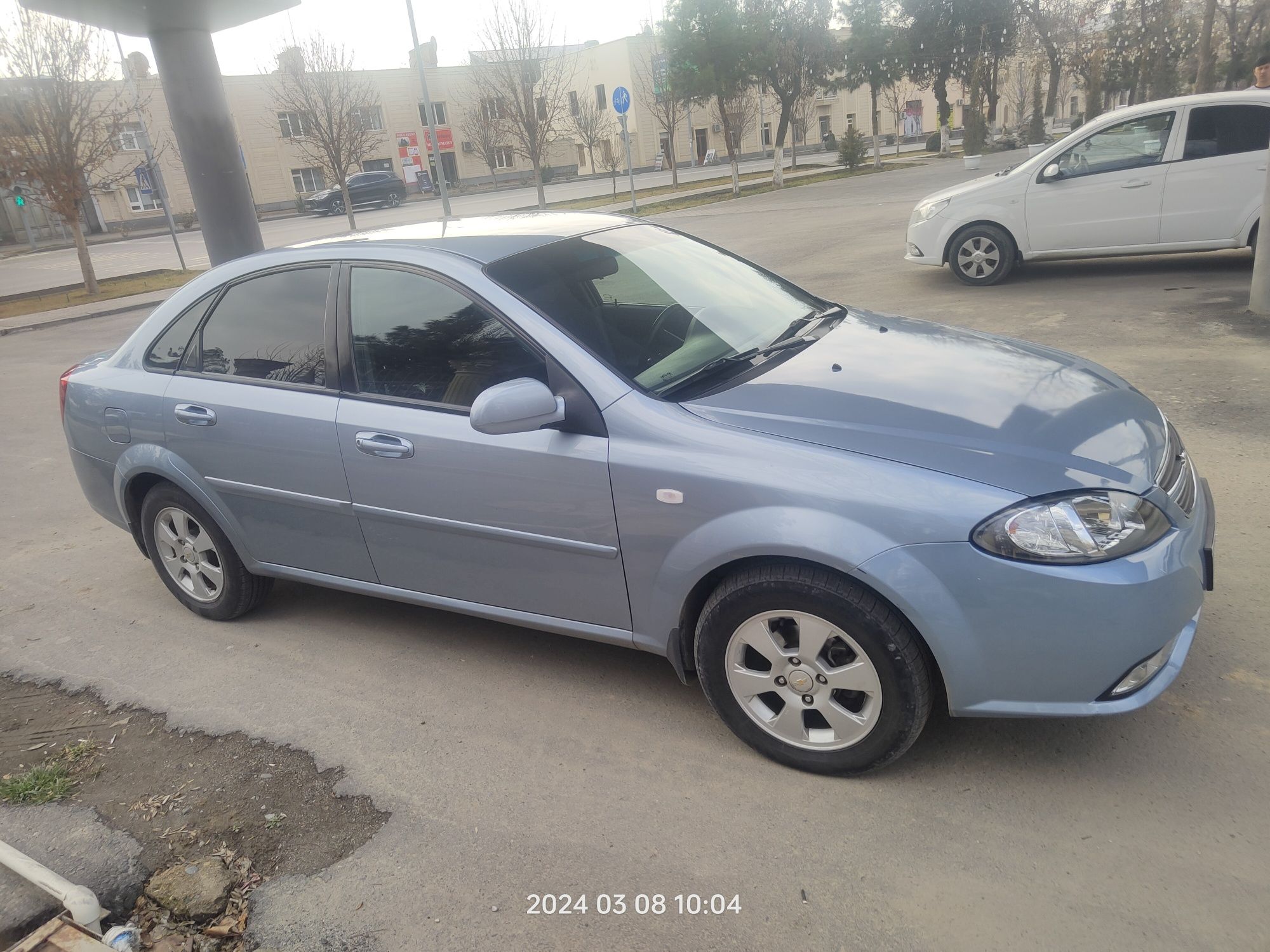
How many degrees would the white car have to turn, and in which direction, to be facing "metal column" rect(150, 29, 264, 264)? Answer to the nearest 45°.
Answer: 0° — it already faces it

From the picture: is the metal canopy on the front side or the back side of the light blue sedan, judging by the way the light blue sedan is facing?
on the back side

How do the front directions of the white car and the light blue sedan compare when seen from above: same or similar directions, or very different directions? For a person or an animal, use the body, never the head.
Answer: very different directions

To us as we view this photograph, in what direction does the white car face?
facing to the left of the viewer

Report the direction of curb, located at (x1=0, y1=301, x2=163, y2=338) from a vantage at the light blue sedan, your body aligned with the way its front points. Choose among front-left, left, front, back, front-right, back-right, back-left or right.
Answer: back

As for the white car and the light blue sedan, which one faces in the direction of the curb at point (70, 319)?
the white car

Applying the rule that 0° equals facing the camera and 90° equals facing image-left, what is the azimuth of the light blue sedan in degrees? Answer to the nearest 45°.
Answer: approximately 315°

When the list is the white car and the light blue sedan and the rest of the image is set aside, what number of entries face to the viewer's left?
1
